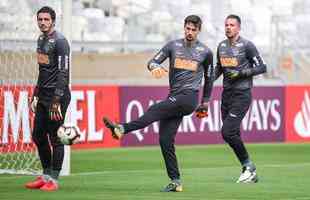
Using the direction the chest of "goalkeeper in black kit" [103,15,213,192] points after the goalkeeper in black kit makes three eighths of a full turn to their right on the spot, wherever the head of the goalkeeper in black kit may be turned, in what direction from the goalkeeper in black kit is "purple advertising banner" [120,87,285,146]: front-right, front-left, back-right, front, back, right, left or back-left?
front

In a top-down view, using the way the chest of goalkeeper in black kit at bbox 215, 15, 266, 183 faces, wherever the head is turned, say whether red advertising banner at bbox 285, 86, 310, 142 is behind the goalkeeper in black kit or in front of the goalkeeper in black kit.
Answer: behind

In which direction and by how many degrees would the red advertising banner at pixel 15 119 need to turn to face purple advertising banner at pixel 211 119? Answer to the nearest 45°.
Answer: approximately 135° to its left

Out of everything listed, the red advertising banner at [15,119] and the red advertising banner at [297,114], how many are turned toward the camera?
2

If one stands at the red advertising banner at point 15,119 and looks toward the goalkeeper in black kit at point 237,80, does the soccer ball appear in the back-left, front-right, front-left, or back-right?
front-right

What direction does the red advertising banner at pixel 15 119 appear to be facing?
toward the camera

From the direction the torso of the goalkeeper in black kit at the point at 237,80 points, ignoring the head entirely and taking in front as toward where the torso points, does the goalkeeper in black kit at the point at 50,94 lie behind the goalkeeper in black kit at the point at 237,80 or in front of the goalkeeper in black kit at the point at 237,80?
in front

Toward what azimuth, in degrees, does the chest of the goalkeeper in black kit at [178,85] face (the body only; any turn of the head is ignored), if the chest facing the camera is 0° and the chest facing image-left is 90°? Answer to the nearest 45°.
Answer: approximately 45°

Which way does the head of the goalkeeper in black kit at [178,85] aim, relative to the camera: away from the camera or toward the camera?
toward the camera

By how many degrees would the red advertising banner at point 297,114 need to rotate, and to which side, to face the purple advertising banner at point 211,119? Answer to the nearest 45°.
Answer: approximately 45° to its right
